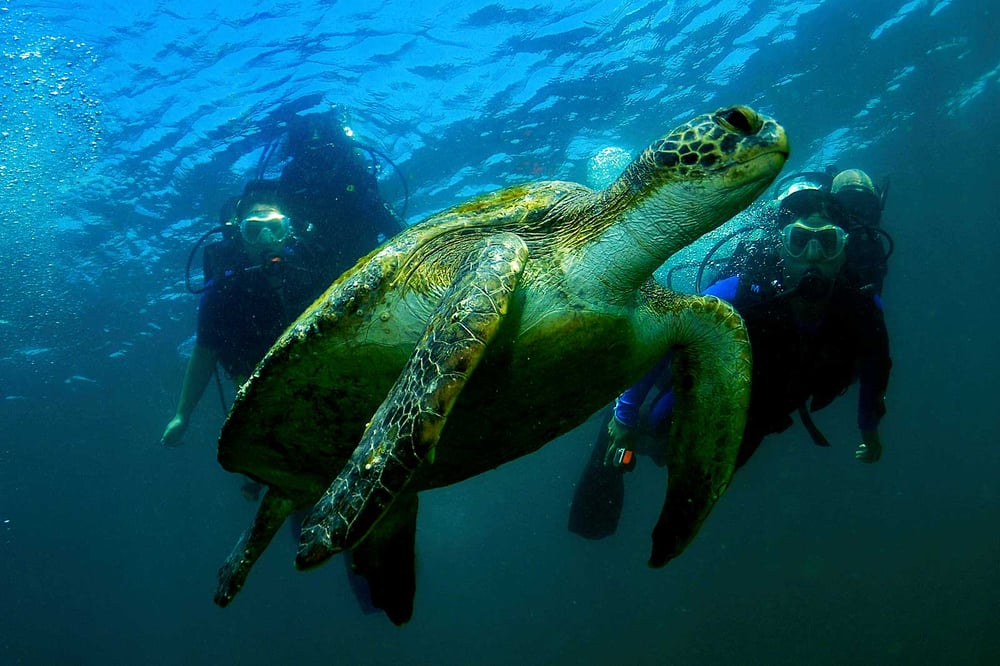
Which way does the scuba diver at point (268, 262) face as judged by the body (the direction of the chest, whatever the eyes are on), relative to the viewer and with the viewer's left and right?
facing the viewer

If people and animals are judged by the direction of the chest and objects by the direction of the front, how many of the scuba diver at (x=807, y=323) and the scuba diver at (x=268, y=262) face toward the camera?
2

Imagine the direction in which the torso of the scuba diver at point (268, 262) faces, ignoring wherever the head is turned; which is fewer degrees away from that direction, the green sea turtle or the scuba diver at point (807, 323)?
the green sea turtle

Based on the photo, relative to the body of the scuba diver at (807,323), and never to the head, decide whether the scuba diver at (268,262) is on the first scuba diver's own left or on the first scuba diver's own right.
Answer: on the first scuba diver's own right

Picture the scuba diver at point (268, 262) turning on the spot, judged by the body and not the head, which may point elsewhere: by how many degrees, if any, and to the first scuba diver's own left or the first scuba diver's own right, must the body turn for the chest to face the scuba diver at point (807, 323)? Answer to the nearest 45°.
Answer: approximately 45° to the first scuba diver's own left

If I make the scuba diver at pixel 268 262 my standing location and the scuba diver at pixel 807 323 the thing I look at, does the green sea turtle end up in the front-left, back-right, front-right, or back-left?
front-right

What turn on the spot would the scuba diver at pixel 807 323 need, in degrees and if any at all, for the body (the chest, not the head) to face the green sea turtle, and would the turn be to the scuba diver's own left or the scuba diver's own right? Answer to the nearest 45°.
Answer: approximately 45° to the scuba diver's own right

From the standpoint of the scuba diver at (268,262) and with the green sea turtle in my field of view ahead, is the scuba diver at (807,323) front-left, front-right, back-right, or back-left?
front-left

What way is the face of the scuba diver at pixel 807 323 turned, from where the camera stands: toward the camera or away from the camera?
toward the camera

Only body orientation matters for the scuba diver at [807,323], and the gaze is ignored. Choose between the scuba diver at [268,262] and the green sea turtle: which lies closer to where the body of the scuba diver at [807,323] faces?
the green sea turtle

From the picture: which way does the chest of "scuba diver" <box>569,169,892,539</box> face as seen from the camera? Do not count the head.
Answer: toward the camera

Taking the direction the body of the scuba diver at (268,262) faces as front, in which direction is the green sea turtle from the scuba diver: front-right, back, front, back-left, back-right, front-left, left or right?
front
